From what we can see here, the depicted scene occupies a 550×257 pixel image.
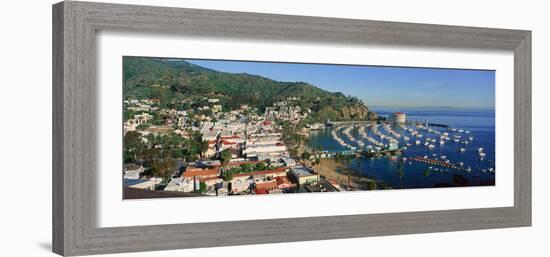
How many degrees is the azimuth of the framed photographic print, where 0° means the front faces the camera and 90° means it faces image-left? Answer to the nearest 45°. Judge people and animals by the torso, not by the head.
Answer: approximately 315°
